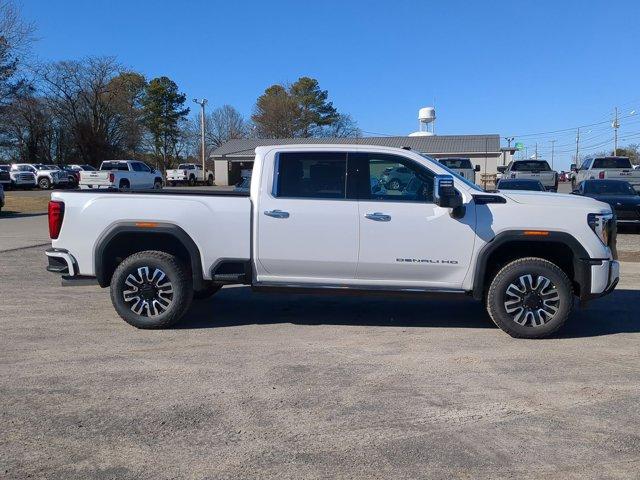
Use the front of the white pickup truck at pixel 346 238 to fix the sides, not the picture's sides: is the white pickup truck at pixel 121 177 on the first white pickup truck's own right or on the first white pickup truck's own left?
on the first white pickup truck's own left

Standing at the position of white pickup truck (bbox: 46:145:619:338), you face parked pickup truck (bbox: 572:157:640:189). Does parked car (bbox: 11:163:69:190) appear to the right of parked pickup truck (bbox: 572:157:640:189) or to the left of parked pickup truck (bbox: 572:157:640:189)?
left

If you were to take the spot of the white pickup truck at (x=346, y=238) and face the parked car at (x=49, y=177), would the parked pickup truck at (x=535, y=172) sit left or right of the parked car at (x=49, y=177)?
right

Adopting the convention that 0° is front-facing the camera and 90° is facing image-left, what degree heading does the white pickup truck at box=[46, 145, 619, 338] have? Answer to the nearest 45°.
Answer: approximately 270°

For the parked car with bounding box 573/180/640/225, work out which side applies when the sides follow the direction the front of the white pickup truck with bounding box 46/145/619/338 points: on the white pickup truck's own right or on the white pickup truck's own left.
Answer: on the white pickup truck's own left

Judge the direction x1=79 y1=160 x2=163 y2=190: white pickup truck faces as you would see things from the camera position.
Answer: facing away from the viewer and to the right of the viewer

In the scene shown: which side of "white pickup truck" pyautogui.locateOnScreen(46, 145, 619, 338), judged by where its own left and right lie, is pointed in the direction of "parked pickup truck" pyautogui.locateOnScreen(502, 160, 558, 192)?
left

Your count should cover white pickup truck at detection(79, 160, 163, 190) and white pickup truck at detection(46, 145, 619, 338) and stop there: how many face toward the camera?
0
